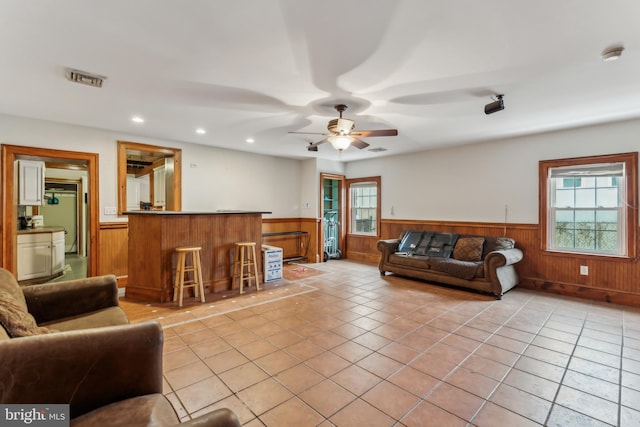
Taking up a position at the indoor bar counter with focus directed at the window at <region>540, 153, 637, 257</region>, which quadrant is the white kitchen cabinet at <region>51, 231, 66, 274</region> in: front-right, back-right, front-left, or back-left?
back-left

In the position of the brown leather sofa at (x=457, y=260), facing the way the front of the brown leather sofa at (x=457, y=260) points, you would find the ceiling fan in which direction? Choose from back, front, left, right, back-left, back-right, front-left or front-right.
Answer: front

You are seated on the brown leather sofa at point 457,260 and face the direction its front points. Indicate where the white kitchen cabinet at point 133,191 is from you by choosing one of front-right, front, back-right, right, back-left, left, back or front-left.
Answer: front-right

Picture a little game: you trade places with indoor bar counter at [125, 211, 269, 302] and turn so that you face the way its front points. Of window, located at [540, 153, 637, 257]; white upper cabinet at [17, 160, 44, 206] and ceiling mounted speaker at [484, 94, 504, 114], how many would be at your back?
1

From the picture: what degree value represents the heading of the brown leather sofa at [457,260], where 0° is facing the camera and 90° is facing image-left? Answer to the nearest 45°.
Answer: approximately 45°

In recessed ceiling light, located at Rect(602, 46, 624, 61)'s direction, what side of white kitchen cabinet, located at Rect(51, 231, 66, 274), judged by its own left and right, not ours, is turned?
front

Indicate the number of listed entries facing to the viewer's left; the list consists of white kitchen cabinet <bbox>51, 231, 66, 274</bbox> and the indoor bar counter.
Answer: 0

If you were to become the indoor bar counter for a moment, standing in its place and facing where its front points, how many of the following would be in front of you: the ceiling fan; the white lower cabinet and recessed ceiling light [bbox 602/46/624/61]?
2

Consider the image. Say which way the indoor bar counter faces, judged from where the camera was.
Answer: facing the viewer and to the right of the viewer

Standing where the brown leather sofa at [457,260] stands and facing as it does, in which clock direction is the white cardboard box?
The white cardboard box is roughly at 1 o'clock from the brown leather sofa.

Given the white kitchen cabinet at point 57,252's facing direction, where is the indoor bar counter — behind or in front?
in front

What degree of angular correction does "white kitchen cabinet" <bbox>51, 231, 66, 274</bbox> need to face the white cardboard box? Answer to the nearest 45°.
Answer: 0° — it already faces it

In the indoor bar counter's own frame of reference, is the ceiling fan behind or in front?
in front
